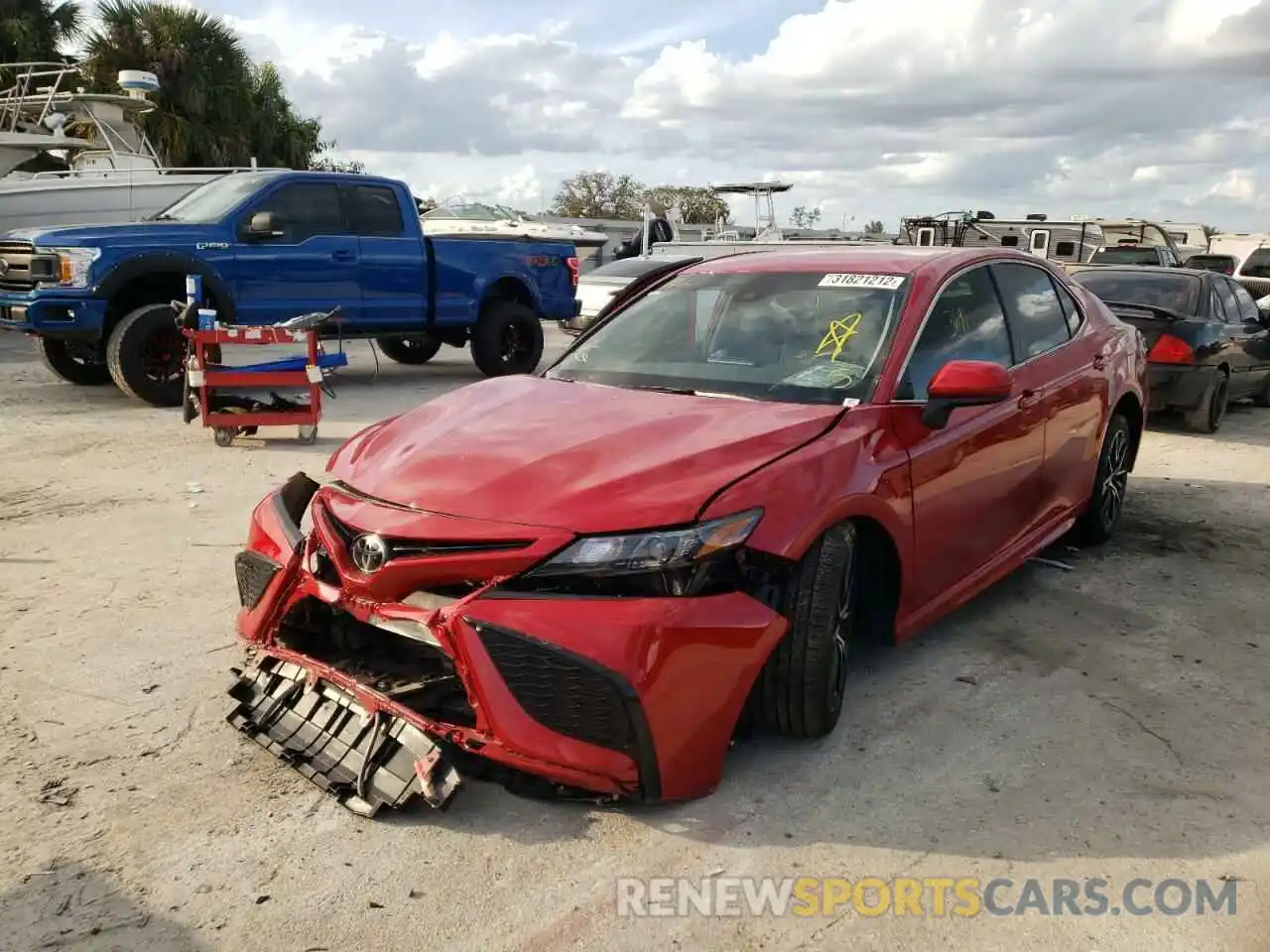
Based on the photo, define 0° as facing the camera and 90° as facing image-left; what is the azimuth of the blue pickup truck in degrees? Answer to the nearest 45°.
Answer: approximately 45°

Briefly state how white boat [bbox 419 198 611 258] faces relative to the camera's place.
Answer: facing to the right of the viewer

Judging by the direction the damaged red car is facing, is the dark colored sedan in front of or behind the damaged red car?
behind

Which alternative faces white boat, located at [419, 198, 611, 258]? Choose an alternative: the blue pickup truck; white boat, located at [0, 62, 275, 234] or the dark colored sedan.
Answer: white boat, located at [0, 62, 275, 234]

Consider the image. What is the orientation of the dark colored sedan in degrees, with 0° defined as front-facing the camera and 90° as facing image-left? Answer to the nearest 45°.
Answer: approximately 225°

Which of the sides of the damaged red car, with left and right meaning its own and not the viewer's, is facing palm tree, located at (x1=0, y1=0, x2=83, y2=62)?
right

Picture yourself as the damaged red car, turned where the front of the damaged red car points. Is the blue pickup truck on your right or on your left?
on your right

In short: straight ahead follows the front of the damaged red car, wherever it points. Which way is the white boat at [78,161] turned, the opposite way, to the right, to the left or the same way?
the opposite way
